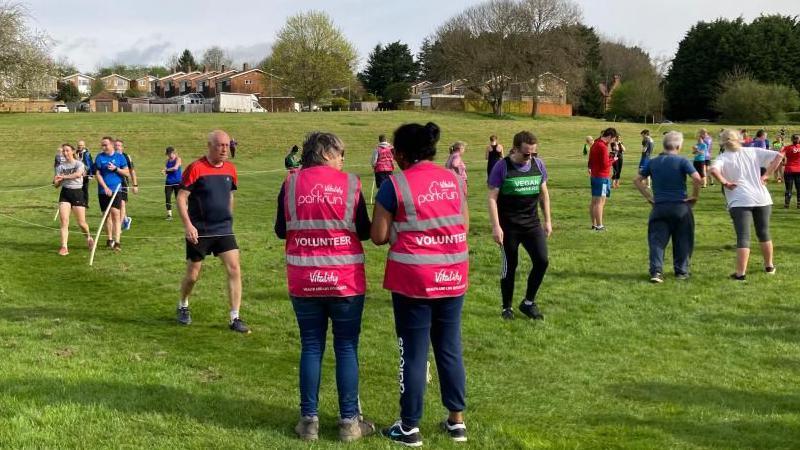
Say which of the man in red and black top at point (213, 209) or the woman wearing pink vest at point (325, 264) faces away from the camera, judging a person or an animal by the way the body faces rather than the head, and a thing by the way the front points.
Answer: the woman wearing pink vest

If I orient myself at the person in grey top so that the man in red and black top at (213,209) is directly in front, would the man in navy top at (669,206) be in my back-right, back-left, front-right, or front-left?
front-left

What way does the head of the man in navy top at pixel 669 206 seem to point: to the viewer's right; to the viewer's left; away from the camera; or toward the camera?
away from the camera

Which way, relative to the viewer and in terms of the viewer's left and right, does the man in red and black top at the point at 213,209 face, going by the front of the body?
facing the viewer and to the right of the viewer

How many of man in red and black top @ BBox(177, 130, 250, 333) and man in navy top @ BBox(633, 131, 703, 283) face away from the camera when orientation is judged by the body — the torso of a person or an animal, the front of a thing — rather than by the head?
1

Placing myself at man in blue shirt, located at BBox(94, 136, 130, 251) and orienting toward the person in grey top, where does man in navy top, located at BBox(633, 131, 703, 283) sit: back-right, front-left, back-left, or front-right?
back-left

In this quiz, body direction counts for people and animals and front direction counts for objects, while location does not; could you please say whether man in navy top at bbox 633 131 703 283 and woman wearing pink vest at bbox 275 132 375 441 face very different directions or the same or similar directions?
same or similar directions

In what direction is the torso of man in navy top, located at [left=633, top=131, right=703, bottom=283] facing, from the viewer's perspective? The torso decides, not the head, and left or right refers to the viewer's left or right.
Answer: facing away from the viewer

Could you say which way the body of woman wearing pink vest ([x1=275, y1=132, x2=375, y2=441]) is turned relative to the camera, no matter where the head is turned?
away from the camera

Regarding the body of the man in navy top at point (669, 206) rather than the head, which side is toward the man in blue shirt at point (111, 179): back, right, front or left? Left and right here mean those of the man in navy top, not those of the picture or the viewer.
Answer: left

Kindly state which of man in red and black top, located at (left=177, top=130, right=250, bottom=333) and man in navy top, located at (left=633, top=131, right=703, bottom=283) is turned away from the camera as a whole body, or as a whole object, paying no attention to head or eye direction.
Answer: the man in navy top

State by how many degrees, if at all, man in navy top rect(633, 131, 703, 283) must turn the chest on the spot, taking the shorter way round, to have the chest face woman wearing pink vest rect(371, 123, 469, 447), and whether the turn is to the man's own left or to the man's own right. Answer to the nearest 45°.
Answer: approximately 180°

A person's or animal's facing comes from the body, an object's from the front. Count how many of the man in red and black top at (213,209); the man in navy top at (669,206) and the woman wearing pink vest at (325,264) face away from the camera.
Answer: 2

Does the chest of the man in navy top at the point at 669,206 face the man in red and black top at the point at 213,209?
no

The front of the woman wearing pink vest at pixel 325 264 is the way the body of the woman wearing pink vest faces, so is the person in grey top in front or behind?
in front
